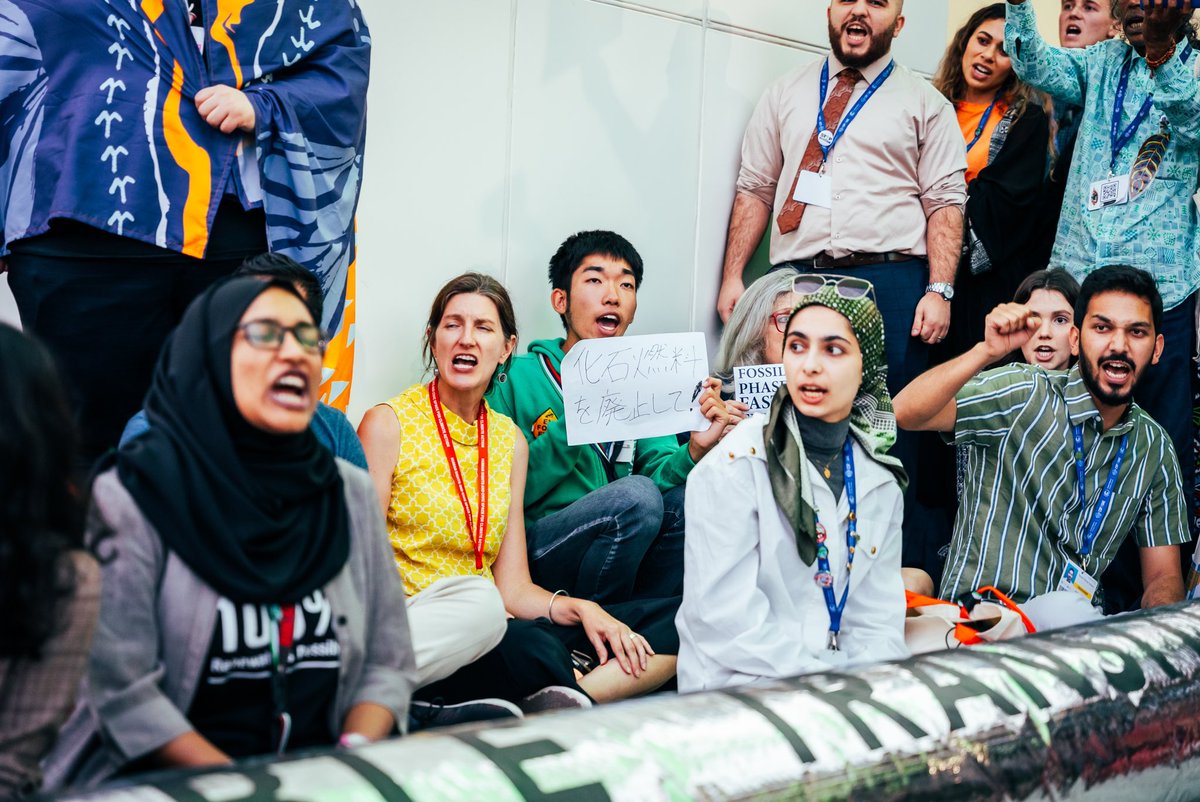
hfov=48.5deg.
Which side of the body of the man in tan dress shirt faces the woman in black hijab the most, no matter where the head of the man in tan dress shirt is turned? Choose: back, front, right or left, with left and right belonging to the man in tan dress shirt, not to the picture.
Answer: front

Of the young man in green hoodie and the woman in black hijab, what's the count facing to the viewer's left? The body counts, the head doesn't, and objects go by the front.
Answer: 0

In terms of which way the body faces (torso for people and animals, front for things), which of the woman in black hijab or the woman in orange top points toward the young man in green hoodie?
the woman in orange top

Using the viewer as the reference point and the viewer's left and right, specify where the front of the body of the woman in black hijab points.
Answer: facing the viewer and to the right of the viewer

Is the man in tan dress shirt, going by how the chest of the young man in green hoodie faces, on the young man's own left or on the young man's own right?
on the young man's own left

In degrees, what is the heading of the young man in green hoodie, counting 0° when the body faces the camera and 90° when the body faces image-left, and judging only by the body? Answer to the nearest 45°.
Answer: approximately 315°

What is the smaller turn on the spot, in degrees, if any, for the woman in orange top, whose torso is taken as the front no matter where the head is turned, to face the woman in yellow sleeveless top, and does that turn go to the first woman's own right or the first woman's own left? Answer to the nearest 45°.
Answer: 0° — they already face them

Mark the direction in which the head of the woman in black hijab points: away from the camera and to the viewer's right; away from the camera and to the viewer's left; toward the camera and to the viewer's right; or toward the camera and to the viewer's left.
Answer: toward the camera and to the viewer's right
